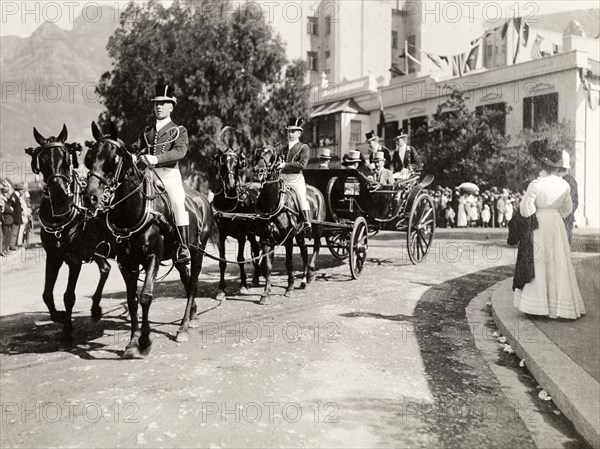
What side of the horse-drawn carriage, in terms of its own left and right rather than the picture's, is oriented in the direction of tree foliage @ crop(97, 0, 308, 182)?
right

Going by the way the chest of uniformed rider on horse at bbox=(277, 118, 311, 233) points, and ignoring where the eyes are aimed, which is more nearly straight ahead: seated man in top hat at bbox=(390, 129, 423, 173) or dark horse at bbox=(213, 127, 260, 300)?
the dark horse

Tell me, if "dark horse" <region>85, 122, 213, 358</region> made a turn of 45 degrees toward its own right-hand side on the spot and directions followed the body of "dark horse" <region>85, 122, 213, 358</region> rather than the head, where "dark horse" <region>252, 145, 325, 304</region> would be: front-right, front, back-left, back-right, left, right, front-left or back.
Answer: back-right

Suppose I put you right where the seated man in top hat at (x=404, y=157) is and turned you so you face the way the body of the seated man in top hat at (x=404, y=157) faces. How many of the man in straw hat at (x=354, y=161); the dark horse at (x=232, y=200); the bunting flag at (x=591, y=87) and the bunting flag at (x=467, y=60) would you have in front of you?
2

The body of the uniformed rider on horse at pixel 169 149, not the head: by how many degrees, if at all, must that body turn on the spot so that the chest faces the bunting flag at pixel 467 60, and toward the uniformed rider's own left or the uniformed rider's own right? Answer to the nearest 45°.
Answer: approximately 180°

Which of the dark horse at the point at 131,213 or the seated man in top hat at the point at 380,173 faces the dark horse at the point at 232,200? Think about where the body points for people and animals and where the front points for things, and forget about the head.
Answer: the seated man in top hat

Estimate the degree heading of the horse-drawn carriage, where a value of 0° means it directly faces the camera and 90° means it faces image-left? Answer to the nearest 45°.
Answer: approximately 45°

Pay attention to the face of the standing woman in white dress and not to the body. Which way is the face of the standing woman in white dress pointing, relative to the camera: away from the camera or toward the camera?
away from the camera

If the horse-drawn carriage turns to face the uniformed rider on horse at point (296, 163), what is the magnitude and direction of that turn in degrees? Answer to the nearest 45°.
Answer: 0° — it already faces them
